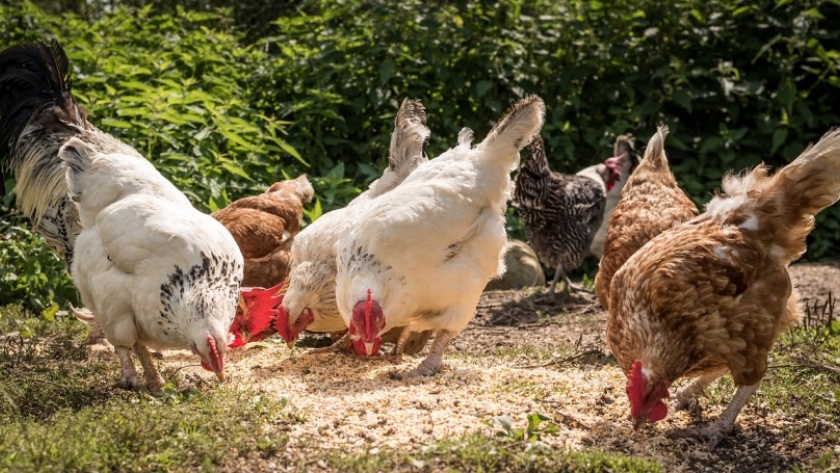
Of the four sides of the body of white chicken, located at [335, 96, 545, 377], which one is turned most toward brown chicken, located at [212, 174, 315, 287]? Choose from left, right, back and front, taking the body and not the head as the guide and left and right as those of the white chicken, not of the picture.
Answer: right

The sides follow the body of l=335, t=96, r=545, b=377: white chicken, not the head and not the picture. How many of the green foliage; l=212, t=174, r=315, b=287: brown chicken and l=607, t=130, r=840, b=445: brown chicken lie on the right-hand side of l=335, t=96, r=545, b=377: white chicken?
1

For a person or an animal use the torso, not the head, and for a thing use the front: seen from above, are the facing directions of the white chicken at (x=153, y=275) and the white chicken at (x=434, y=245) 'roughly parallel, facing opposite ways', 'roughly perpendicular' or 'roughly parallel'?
roughly perpendicular

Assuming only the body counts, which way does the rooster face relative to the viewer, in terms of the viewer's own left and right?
facing to the right of the viewer

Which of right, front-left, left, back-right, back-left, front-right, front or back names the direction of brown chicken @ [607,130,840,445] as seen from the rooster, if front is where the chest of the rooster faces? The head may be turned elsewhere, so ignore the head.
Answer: front-right

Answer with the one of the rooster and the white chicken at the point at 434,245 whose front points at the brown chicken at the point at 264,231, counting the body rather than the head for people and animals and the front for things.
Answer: the rooster

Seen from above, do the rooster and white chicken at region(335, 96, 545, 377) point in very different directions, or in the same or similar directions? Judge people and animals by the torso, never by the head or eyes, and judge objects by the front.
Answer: very different directions
